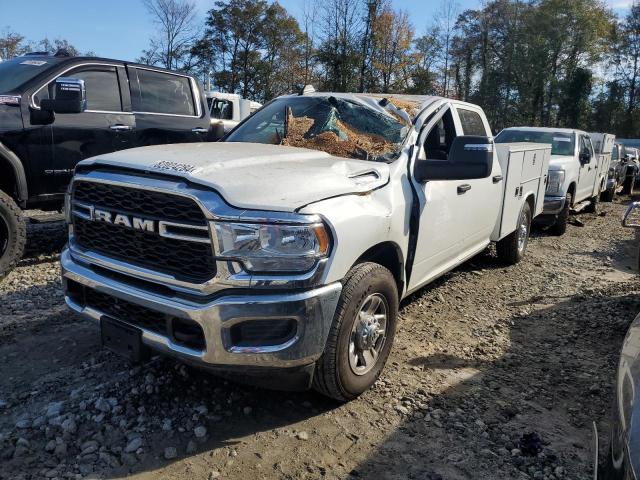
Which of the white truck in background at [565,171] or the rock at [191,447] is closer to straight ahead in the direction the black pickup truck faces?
the rock

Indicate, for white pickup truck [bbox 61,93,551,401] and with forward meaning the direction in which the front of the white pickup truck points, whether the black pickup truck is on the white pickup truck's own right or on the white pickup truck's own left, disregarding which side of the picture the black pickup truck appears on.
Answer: on the white pickup truck's own right

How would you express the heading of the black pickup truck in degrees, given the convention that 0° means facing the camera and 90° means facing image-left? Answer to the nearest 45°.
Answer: approximately 45°

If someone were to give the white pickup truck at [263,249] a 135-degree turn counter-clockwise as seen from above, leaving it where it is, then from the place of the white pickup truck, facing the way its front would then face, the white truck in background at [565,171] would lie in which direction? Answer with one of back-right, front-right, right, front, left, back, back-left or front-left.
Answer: front-left

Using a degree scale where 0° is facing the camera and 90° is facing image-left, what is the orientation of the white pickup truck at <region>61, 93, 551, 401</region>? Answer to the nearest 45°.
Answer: approximately 45°
